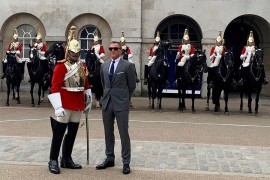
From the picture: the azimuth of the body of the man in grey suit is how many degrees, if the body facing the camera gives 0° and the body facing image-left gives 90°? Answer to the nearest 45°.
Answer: approximately 45°

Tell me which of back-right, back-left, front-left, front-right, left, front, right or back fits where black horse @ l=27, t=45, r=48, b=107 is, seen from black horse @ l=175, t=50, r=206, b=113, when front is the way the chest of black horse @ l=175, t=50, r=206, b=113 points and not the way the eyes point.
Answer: back-right

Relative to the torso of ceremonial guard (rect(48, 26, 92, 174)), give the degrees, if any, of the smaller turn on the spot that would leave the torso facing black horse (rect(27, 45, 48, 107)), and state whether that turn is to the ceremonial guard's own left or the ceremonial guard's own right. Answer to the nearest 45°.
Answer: approximately 135° to the ceremonial guard's own left

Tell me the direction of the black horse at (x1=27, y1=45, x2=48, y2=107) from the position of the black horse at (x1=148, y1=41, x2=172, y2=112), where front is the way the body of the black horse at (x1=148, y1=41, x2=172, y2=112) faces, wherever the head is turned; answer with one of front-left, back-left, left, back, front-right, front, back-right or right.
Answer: back-right

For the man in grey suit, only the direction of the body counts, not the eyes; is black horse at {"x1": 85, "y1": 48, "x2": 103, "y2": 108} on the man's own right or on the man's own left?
on the man's own right

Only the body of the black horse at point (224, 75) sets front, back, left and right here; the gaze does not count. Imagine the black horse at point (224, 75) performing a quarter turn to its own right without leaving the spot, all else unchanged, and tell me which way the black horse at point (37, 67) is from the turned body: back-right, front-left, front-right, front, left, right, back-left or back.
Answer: front-right

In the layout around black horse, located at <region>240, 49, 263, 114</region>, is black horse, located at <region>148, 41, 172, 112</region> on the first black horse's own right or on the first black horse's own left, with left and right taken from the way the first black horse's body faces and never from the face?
on the first black horse's own right

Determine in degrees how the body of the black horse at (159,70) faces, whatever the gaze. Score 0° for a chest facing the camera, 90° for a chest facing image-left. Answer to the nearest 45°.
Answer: approximately 315°
